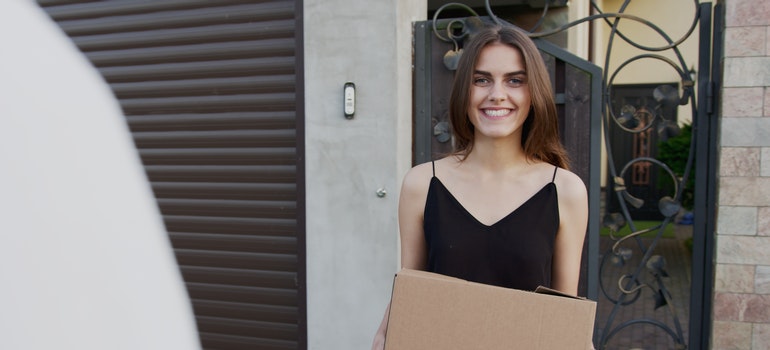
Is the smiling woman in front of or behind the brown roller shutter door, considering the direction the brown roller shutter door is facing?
in front

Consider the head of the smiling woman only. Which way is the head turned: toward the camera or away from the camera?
toward the camera

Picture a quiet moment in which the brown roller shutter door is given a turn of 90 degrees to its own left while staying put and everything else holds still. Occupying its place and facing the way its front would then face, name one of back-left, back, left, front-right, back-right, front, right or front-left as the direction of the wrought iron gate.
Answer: front-right

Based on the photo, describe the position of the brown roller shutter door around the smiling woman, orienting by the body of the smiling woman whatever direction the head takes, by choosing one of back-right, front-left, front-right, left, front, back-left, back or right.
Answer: back-right

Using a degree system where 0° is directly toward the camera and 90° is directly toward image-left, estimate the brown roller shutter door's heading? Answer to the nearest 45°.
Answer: approximately 0°

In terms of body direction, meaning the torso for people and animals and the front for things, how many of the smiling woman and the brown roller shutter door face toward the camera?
2

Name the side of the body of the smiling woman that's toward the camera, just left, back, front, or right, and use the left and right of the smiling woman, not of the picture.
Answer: front
